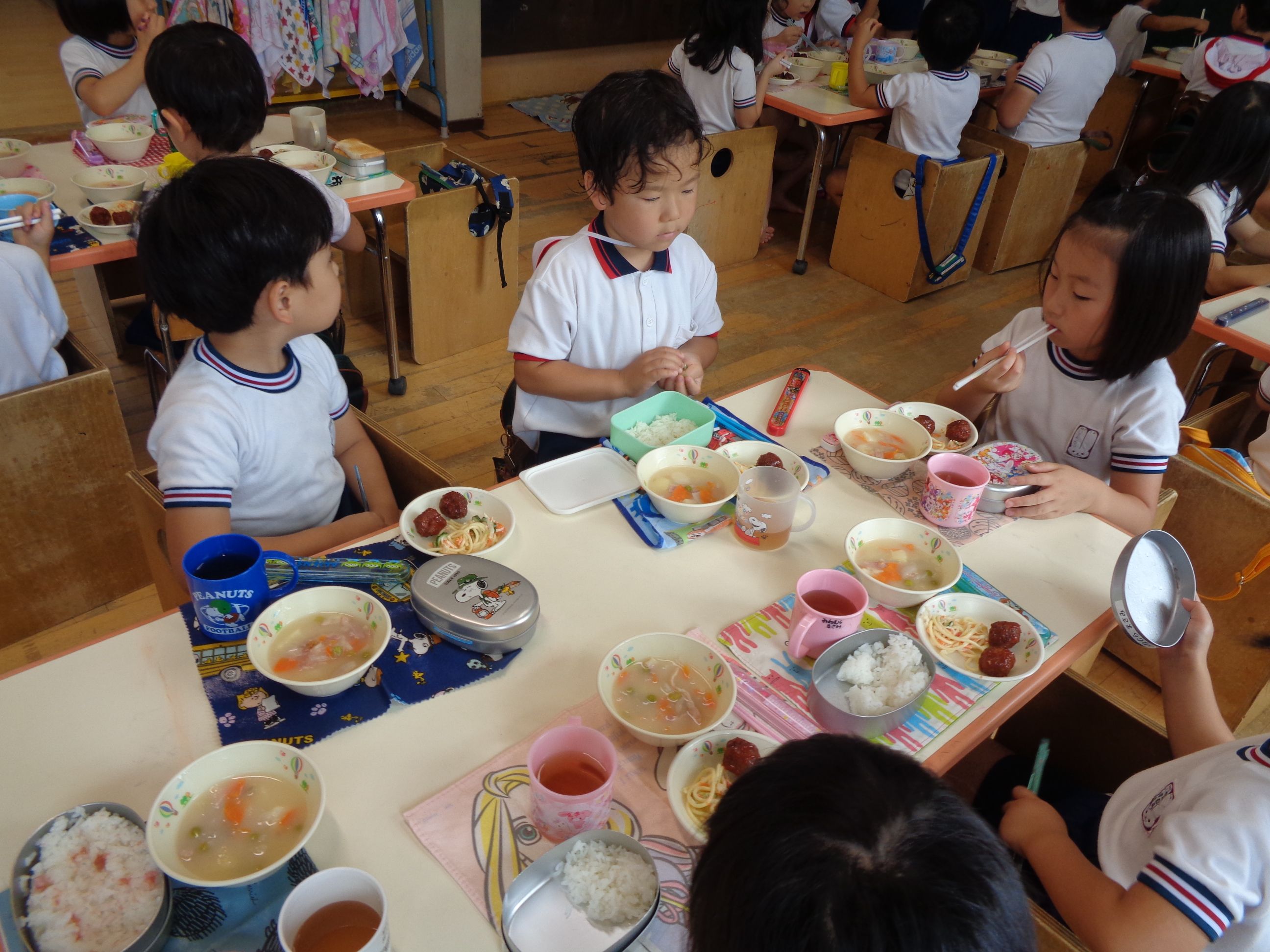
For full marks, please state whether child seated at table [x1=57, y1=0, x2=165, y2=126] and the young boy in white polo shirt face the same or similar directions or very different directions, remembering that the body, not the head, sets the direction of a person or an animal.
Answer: same or similar directions

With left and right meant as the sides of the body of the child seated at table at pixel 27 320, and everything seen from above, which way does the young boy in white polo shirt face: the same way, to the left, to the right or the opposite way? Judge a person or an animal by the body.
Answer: the opposite way

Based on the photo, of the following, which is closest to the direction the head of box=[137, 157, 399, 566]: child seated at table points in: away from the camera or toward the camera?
away from the camera

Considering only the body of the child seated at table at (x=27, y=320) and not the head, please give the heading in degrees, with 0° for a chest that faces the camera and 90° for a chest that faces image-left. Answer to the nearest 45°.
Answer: approximately 180°

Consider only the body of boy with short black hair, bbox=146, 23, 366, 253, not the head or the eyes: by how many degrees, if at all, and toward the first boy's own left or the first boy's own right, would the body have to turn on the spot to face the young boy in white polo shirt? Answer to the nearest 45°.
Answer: approximately 180°

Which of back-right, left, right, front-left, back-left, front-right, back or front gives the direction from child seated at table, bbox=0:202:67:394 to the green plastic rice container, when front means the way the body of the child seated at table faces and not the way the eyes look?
back-right

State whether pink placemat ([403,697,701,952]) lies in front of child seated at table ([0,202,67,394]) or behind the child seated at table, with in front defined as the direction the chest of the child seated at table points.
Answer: behind

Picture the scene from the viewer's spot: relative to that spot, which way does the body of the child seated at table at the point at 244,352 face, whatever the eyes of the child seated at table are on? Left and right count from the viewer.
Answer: facing the viewer and to the right of the viewer

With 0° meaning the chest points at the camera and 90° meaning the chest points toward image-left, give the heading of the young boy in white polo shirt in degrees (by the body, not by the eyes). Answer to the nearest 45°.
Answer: approximately 315°

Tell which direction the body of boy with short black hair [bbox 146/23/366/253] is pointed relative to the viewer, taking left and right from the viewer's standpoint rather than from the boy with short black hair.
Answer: facing away from the viewer and to the left of the viewer

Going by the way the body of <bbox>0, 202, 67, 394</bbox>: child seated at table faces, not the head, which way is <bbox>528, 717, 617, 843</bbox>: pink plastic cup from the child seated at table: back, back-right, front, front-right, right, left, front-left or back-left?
back

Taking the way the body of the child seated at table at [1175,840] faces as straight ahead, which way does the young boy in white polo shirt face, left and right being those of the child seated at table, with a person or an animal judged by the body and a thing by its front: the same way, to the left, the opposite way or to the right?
the opposite way

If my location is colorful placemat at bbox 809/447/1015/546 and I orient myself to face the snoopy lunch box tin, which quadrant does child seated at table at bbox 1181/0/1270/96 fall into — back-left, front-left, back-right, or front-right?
back-right

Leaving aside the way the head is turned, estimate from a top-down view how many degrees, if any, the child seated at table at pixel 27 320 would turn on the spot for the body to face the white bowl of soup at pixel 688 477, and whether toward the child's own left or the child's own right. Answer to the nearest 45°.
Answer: approximately 135° to the child's own right

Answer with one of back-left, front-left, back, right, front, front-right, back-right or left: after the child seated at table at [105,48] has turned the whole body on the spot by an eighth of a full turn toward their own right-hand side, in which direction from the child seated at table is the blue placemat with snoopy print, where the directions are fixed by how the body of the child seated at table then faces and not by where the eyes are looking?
front

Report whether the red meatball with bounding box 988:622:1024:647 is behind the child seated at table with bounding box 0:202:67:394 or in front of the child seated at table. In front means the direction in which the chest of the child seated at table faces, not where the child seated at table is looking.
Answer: behind

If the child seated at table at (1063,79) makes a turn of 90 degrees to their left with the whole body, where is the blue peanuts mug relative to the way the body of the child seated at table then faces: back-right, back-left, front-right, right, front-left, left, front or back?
front-left
